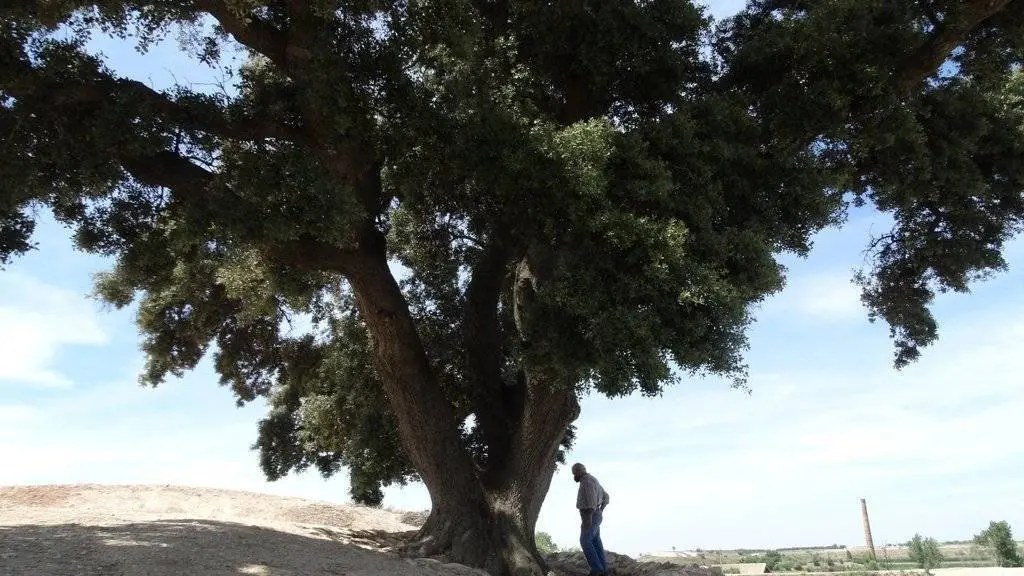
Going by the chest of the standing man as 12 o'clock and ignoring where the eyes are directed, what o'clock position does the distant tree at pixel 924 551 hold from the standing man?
The distant tree is roughly at 4 o'clock from the standing man.

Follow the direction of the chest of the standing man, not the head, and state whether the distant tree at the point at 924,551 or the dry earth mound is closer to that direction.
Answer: the dry earth mound

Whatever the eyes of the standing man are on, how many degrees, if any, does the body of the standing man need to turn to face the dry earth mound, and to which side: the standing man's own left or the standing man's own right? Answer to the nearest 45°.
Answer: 0° — they already face it

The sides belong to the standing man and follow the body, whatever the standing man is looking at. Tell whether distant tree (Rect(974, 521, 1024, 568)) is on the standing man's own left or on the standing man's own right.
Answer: on the standing man's own right

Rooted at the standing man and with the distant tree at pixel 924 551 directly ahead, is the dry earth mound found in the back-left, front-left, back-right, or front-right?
back-left

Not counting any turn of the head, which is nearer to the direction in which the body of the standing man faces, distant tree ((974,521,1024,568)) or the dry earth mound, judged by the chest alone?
the dry earth mound
